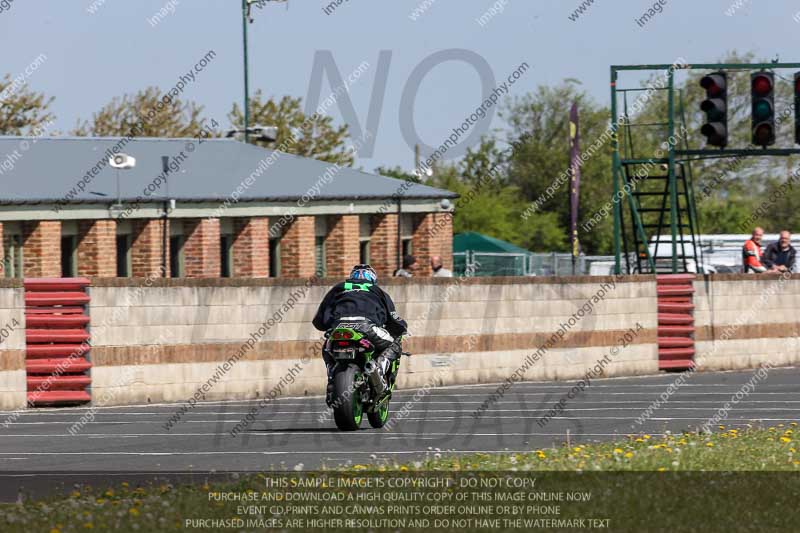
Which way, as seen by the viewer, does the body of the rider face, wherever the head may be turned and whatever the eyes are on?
away from the camera

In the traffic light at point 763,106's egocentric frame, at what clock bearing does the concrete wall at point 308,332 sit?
The concrete wall is roughly at 2 o'clock from the traffic light.

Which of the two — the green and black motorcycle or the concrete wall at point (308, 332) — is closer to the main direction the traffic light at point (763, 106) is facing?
the green and black motorcycle

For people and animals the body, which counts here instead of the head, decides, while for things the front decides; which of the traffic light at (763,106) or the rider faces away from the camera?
the rider

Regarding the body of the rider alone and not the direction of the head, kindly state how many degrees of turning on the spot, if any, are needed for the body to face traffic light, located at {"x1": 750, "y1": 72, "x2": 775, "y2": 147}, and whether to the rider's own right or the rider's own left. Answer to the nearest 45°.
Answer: approximately 45° to the rider's own right

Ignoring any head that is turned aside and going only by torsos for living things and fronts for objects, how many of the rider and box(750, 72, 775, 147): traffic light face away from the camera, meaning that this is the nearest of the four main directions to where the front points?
1

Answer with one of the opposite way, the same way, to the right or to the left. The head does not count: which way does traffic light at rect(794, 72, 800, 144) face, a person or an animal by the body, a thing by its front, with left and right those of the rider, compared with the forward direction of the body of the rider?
the opposite way

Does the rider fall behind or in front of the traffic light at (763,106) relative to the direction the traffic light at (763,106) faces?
in front

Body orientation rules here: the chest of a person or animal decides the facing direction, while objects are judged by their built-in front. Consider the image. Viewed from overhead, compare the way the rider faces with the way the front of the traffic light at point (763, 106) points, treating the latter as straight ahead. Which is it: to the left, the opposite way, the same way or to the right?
the opposite way
